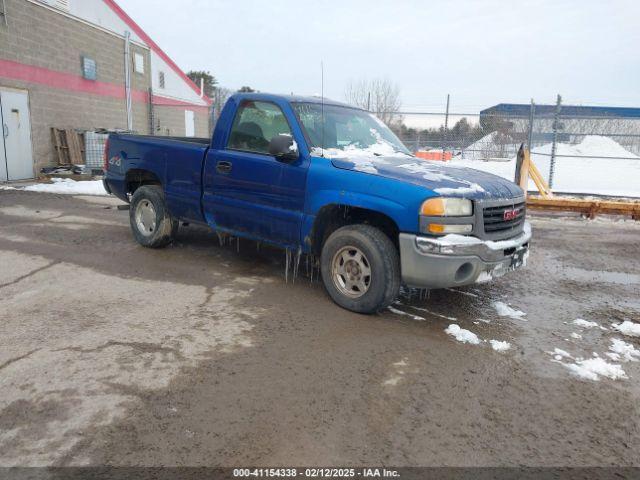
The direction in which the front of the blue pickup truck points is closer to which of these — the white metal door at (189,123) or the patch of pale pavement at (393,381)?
the patch of pale pavement

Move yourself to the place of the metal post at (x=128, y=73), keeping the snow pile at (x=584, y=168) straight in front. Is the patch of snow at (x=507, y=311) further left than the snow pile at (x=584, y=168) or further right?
right

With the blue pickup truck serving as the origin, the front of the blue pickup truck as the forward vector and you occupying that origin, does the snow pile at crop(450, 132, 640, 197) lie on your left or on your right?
on your left

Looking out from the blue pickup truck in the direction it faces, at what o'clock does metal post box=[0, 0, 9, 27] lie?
The metal post is roughly at 6 o'clock from the blue pickup truck.

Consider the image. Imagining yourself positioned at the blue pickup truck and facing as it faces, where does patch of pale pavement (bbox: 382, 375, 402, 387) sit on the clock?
The patch of pale pavement is roughly at 1 o'clock from the blue pickup truck.

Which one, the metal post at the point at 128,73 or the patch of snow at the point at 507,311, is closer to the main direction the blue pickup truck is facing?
the patch of snow

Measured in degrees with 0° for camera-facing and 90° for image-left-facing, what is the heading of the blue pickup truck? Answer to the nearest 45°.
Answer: approximately 315°

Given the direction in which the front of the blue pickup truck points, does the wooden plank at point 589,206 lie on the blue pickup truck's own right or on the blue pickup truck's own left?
on the blue pickup truck's own left

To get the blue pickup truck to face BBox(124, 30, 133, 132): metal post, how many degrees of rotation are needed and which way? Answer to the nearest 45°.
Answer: approximately 180°

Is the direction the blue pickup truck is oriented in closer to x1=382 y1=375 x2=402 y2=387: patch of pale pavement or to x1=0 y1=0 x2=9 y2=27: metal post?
the patch of pale pavement

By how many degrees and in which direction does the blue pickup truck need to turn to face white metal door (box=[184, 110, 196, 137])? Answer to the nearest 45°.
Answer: approximately 135° to its left

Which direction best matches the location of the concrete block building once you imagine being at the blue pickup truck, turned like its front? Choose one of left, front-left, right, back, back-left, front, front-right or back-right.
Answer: back
